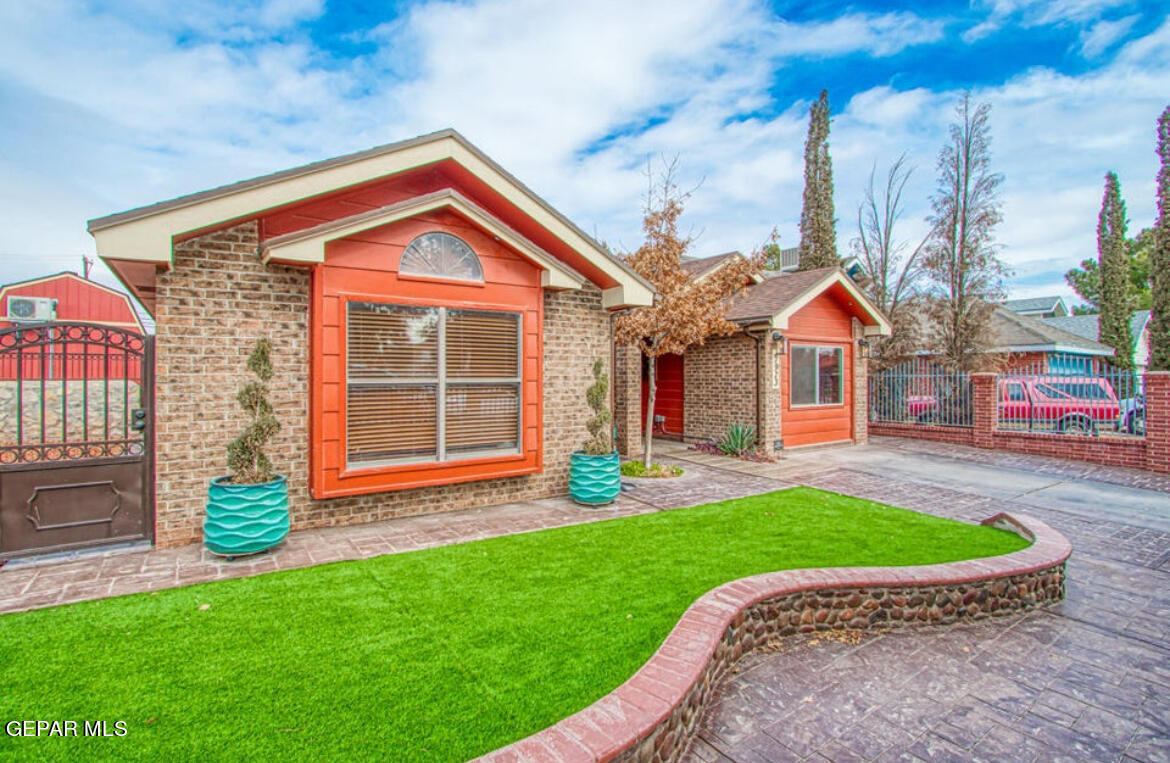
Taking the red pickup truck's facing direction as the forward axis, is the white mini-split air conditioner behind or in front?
in front

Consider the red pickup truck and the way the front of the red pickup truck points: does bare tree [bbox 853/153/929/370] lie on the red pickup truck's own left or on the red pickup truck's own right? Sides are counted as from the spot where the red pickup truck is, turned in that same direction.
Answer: on the red pickup truck's own right

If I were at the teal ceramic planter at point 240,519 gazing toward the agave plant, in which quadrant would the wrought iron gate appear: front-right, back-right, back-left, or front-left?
back-left

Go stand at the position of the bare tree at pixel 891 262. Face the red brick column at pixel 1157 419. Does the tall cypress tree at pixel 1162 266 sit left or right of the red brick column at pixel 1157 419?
left

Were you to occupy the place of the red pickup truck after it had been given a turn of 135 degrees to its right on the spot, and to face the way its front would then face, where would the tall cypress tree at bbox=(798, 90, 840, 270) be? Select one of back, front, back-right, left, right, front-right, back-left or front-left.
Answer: left

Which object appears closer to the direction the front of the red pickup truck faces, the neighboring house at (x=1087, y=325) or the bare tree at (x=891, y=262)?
the bare tree

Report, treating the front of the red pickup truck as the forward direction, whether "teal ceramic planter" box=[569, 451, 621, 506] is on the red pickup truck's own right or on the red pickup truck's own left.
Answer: on the red pickup truck's own left

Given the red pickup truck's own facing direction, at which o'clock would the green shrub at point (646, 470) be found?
The green shrub is roughly at 10 o'clock from the red pickup truck.

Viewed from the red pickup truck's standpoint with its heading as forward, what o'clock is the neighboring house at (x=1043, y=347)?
The neighboring house is roughly at 3 o'clock from the red pickup truck.

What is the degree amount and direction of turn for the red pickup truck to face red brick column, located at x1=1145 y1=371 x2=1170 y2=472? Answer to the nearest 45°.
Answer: approximately 135° to its left

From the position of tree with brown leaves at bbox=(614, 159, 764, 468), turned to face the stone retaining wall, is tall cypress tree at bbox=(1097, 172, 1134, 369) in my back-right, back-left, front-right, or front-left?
back-left

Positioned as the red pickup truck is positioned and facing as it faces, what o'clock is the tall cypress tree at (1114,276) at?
The tall cypress tree is roughly at 3 o'clock from the red pickup truck.

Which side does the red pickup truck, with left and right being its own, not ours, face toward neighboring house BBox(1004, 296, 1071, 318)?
right

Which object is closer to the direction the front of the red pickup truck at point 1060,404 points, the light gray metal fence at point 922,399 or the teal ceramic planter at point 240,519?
the light gray metal fence

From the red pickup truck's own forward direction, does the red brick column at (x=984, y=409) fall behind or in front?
in front

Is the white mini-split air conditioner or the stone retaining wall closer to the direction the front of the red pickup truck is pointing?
the white mini-split air conditioner

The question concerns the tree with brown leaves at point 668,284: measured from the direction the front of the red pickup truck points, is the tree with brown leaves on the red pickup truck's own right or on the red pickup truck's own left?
on the red pickup truck's own left

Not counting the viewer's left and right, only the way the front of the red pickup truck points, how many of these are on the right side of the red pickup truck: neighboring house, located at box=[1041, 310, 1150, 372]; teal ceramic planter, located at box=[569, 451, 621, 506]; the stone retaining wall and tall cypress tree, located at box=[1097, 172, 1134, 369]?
2

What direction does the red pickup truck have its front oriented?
to the viewer's left

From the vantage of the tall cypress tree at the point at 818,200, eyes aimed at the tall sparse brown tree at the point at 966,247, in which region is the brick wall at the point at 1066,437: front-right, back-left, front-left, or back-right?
front-right
